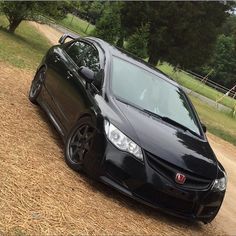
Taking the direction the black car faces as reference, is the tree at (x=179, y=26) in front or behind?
behind

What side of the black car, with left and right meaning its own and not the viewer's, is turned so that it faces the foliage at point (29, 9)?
back

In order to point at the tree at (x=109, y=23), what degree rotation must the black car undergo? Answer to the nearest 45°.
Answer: approximately 135° to its left

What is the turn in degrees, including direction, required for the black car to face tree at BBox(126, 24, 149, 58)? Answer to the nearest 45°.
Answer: approximately 135° to its left

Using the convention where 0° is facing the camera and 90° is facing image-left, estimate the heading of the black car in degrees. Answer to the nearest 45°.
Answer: approximately 315°
